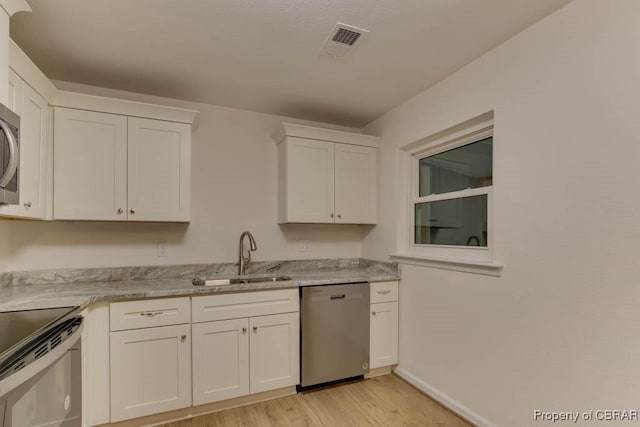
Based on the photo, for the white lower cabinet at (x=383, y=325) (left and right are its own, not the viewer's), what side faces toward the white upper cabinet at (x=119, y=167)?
right

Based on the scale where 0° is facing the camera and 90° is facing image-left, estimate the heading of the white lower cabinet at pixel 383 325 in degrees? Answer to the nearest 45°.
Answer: approximately 315°

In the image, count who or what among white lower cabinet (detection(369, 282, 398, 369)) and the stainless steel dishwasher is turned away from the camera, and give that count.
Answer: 0

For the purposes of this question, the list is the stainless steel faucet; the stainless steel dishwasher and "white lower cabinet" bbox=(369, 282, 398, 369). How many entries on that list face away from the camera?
0

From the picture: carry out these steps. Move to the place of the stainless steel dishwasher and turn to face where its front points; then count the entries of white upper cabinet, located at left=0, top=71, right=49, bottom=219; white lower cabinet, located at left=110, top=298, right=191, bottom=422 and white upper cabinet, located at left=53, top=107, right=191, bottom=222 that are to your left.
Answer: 0

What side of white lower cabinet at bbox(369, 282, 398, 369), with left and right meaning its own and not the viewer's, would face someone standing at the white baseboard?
front

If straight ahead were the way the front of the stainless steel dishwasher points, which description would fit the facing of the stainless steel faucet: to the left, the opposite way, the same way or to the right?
the same way

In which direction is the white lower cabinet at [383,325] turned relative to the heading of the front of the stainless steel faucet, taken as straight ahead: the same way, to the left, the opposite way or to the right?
the same way

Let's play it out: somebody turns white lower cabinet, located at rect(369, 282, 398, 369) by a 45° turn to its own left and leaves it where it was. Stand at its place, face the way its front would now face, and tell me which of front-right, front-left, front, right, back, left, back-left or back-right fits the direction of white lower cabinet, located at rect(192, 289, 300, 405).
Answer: back-right

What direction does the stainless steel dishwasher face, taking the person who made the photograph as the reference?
facing the viewer and to the right of the viewer

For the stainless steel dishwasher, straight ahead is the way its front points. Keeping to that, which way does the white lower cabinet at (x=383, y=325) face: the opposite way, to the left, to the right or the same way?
the same way

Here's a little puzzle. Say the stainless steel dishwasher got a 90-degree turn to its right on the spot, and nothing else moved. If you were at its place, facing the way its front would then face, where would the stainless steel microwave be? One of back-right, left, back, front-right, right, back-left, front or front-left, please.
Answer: front

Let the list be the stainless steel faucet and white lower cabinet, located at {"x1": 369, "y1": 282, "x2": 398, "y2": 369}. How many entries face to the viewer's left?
0

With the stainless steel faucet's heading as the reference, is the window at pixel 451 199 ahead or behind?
ahead

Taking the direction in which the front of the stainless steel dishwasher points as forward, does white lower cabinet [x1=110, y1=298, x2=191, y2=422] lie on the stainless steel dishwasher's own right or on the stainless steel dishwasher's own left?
on the stainless steel dishwasher's own right

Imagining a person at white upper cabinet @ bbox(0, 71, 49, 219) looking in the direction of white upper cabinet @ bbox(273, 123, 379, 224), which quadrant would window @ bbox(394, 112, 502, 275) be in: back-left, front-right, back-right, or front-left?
front-right
